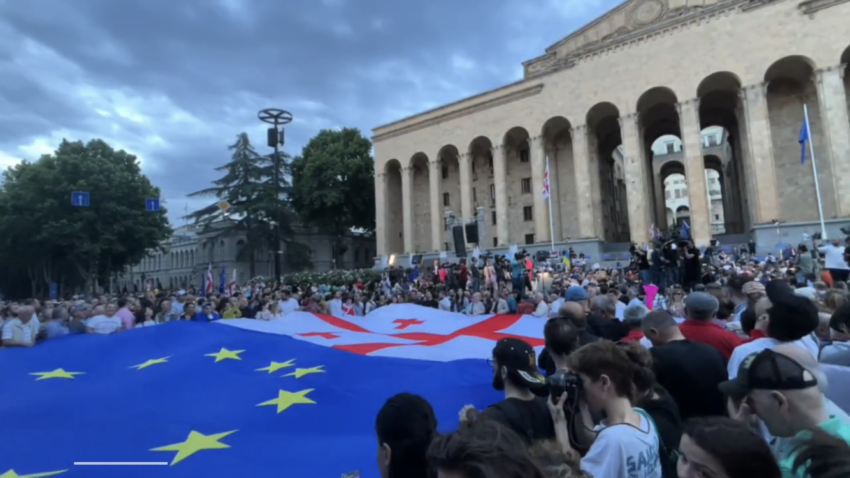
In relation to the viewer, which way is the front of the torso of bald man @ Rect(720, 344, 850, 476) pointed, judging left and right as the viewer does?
facing to the left of the viewer

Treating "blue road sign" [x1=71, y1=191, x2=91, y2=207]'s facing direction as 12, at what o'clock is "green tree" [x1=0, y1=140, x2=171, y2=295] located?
The green tree is roughly at 6 o'clock from the blue road sign.

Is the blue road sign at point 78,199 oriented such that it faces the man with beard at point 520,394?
yes

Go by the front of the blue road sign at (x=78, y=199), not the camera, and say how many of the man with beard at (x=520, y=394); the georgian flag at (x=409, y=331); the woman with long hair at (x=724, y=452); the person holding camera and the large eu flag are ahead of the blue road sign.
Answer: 5

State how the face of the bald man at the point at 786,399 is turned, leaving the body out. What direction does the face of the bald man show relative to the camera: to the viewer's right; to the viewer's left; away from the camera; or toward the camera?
to the viewer's left

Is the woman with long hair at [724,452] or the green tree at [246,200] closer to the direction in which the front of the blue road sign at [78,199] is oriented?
the woman with long hair

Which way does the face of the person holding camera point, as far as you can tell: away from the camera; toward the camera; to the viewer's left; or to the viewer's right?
to the viewer's left

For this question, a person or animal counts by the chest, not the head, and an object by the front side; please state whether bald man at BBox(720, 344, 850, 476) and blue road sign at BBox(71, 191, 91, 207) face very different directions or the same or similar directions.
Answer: very different directions

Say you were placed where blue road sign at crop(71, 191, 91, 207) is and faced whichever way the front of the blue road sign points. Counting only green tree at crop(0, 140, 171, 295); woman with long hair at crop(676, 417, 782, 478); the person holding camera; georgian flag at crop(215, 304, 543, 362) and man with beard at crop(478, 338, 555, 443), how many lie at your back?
1

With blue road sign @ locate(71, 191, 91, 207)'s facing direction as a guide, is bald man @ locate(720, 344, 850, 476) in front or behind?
in front

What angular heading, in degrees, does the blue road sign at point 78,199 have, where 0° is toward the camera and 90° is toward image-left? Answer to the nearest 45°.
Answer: approximately 0°

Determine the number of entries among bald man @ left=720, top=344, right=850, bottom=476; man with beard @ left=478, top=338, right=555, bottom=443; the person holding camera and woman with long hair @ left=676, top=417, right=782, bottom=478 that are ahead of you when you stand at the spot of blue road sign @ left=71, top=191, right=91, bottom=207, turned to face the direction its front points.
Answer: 4

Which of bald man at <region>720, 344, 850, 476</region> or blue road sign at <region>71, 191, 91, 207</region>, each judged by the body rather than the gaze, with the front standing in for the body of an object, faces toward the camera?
the blue road sign

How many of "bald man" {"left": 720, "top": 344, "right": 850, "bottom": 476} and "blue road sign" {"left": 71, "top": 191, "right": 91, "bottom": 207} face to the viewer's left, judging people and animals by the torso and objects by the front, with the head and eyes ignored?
1

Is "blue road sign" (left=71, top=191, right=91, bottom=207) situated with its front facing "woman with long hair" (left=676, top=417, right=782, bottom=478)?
yes
